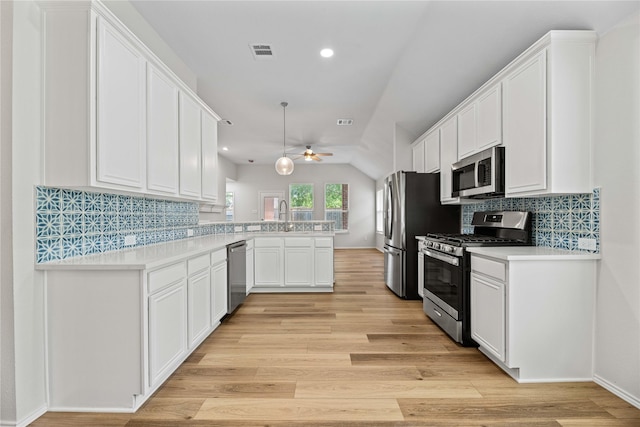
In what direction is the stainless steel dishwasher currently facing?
to the viewer's right

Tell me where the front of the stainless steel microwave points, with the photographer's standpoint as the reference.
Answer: facing the viewer and to the left of the viewer

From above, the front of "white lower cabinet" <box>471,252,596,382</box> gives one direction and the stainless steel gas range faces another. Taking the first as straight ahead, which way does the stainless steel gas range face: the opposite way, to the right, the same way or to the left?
the same way

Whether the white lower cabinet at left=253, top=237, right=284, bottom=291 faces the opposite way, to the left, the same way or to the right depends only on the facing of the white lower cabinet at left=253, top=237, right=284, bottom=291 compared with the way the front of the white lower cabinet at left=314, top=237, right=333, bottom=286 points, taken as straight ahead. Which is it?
the same way

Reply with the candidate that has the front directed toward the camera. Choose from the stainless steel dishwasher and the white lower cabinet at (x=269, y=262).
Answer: the white lower cabinet

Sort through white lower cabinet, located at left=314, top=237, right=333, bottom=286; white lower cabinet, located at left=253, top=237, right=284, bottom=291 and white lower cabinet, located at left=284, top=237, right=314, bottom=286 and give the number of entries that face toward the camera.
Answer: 3

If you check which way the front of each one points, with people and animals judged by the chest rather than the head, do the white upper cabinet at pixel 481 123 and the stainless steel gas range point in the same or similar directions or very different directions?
same or similar directions

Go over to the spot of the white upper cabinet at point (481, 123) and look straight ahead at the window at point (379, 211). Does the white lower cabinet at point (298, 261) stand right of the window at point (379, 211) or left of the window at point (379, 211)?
left

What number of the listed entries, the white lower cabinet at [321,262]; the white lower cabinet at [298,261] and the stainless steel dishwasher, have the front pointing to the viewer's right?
1

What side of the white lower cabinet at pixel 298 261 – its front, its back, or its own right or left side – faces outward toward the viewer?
front

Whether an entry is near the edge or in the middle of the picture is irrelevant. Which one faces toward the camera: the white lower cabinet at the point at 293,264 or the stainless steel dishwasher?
the white lower cabinet

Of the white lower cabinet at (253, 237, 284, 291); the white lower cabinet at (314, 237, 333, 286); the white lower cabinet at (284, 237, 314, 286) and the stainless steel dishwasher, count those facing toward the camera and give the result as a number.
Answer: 3

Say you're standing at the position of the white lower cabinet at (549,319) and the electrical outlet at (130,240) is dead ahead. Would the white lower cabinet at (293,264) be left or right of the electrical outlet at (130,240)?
right

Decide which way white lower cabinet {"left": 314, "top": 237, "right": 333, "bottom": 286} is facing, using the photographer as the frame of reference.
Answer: facing the viewer
